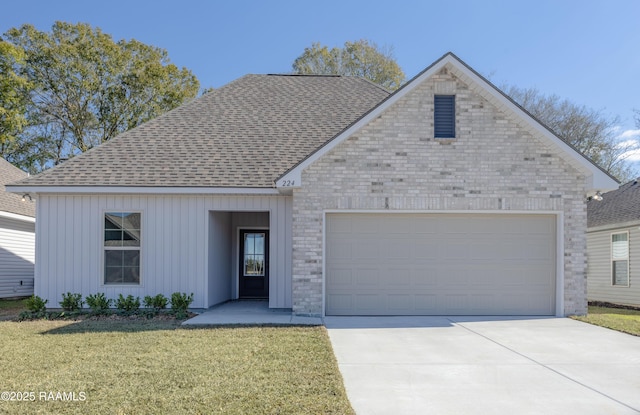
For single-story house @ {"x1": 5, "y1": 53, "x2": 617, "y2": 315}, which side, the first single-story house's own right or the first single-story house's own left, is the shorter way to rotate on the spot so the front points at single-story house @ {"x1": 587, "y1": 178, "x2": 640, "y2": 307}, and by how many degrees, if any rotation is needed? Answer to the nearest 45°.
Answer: approximately 135° to the first single-story house's own left

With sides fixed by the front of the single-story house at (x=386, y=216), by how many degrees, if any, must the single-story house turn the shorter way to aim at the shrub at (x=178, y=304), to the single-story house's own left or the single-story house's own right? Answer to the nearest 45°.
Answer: approximately 90° to the single-story house's own right

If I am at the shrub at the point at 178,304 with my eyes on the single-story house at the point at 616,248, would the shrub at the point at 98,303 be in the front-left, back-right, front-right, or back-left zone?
back-left

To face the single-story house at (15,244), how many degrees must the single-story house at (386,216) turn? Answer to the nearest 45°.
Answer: approximately 135° to its right

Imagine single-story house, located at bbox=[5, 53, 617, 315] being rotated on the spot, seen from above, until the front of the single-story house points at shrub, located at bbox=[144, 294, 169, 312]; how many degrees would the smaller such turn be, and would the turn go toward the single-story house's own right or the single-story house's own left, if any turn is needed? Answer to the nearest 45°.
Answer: approximately 90° to the single-story house's own right

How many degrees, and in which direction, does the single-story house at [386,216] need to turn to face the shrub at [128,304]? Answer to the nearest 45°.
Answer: approximately 90° to its right

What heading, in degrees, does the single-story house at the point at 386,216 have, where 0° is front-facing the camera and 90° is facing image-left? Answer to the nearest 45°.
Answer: approximately 0°

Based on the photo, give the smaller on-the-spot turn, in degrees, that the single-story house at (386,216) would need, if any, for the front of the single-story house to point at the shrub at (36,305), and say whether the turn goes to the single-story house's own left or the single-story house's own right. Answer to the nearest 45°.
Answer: approximately 90° to the single-story house's own right

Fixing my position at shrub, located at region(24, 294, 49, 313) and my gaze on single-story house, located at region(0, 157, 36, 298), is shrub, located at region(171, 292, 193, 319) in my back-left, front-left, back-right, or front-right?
back-right

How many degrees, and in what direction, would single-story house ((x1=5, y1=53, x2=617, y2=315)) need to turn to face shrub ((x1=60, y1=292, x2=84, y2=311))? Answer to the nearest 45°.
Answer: approximately 90° to its right
